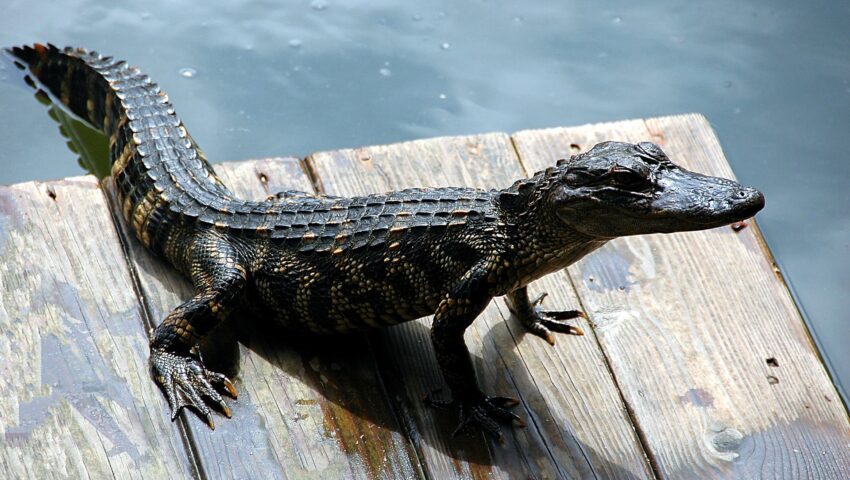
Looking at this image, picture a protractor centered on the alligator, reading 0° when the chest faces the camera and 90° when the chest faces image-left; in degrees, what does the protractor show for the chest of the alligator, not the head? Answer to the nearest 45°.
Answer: approximately 270°
